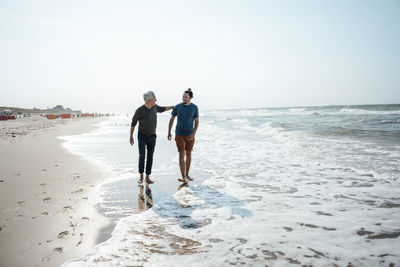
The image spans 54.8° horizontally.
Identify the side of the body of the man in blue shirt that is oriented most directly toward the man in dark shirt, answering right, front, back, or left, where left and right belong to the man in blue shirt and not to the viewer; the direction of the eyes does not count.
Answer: right

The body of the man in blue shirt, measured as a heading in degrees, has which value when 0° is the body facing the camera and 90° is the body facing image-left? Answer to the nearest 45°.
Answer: approximately 0°
